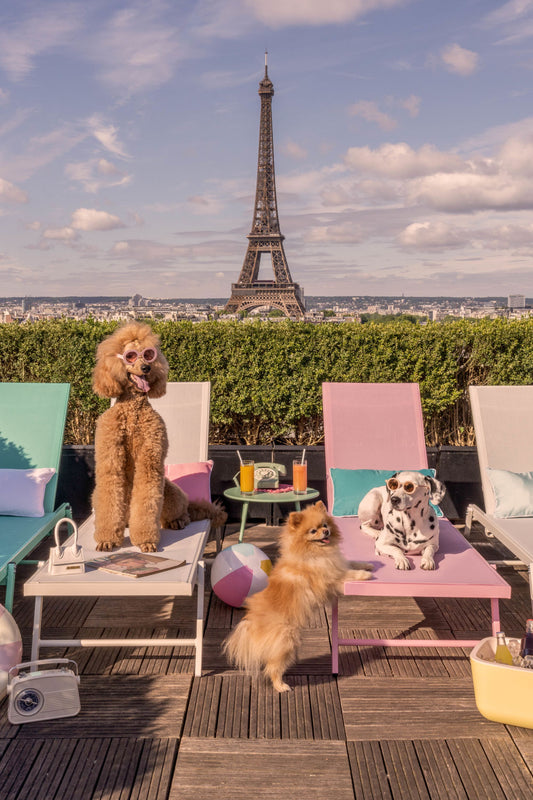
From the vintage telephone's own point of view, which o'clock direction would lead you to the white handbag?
The white handbag is roughly at 1 o'clock from the vintage telephone.

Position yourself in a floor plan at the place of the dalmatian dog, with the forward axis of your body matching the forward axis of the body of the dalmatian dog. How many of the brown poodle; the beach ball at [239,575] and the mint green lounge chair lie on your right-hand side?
3

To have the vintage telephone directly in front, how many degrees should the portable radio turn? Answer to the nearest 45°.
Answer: approximately 135° to its left

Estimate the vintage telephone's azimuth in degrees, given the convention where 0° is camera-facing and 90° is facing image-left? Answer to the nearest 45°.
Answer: approximately 0°

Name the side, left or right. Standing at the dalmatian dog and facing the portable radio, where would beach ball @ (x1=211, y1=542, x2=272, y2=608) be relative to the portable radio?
right

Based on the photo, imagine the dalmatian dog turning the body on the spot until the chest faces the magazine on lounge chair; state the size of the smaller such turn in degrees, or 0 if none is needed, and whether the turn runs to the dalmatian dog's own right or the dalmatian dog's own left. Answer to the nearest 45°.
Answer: approximately 90° to the dalmatian dog's own right

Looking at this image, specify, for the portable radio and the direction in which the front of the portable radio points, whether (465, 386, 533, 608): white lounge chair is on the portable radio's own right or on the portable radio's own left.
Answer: on the portable radio's own left

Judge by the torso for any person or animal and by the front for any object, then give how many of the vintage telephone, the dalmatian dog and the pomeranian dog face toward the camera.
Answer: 2

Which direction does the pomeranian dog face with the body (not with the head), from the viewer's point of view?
to the viewer's right

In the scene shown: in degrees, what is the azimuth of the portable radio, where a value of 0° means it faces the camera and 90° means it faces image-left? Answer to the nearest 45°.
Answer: approximately 0°

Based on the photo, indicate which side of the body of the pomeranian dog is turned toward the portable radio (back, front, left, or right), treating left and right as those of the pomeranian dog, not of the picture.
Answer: back
